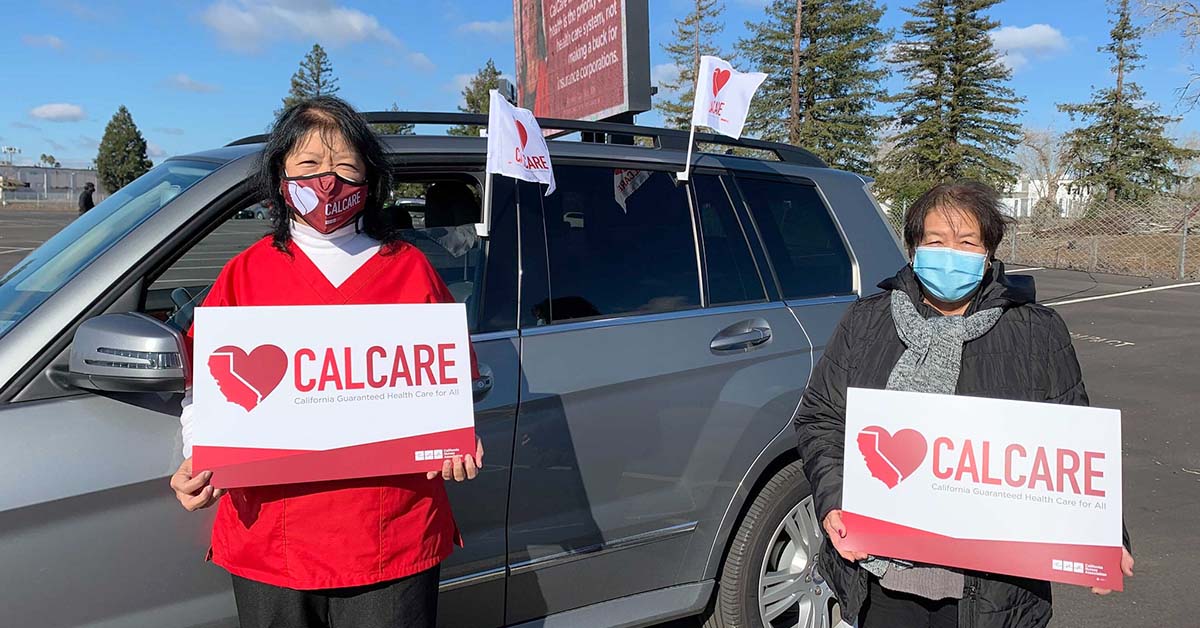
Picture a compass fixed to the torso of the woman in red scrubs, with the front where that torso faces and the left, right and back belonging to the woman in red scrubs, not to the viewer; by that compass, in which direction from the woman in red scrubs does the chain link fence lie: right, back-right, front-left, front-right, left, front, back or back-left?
back-left

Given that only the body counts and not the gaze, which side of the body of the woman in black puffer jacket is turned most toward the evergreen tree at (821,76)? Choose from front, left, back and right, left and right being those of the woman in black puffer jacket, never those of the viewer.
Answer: back

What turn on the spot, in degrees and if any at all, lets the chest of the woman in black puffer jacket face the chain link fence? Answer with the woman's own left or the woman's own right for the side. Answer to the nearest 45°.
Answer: approximately 180°

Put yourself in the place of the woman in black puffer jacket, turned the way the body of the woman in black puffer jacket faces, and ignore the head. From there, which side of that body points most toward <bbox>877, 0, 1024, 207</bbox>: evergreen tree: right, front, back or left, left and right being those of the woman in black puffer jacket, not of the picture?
back

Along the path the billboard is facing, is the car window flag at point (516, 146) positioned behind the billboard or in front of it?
in front

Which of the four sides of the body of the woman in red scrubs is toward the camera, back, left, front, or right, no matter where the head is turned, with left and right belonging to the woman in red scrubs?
front

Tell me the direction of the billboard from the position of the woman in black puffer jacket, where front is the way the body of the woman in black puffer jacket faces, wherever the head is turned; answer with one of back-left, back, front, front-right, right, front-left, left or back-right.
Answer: back-right

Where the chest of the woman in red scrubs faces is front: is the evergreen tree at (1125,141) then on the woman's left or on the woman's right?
on the woman's left

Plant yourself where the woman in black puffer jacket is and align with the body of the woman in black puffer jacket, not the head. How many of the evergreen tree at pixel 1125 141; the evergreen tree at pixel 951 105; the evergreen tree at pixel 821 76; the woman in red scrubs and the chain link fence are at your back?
4

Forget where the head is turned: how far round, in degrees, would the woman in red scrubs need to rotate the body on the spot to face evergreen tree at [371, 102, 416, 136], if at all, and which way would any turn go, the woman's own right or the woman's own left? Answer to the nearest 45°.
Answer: approximately 180°

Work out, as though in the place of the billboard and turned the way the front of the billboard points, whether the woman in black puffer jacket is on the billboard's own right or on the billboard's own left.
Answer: on the billboard's own left
